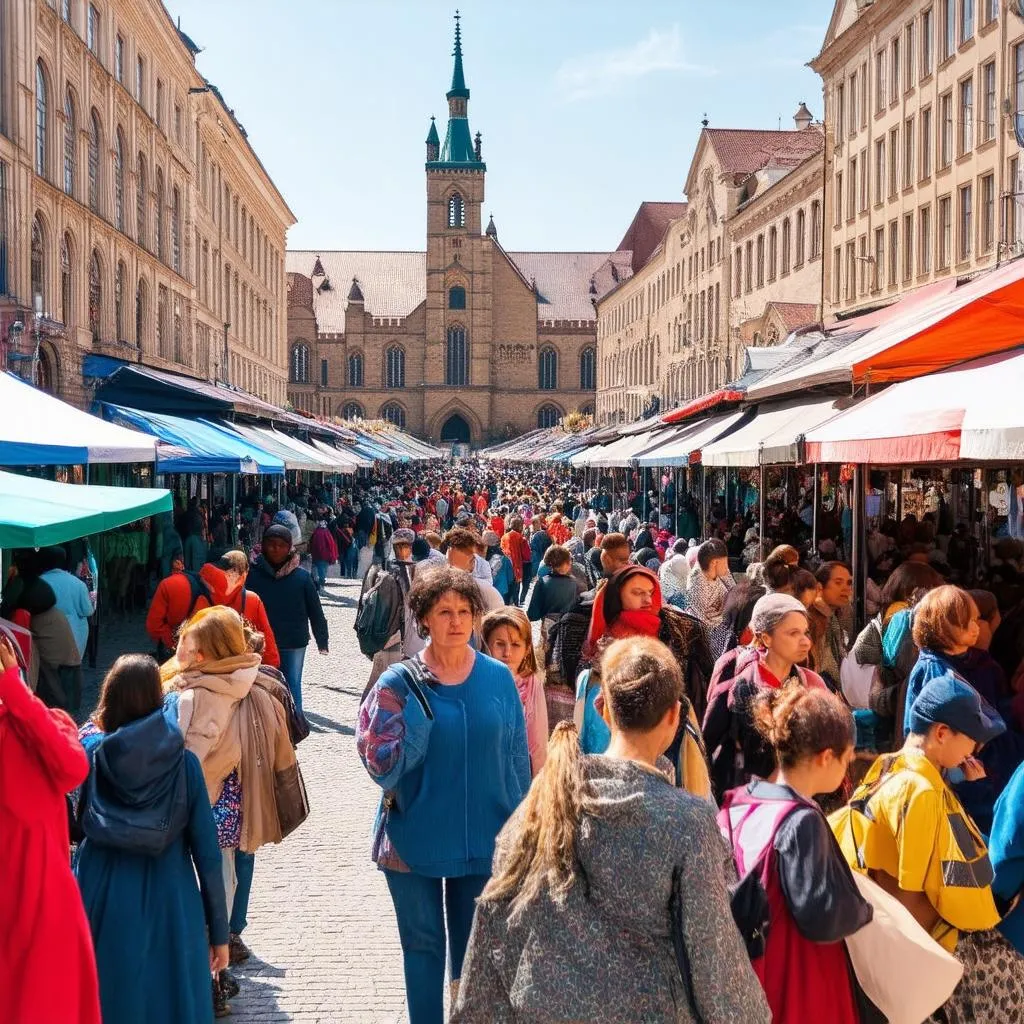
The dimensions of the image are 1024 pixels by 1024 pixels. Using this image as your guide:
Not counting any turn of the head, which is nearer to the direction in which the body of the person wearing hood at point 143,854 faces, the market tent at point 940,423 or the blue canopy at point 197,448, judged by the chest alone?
the blue canopy

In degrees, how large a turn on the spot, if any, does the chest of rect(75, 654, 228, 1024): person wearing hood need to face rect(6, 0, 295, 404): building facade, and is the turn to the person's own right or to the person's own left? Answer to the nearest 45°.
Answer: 0° — they already face it

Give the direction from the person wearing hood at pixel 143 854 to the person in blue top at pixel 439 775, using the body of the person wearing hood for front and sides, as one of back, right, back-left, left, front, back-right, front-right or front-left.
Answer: right

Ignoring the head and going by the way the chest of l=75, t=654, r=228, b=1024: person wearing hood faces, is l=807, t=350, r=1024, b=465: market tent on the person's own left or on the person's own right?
on the person's own right

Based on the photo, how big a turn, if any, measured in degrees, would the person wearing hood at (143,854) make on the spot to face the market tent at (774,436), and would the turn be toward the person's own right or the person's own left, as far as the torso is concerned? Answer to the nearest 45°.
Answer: approximately 45° to the person's own right

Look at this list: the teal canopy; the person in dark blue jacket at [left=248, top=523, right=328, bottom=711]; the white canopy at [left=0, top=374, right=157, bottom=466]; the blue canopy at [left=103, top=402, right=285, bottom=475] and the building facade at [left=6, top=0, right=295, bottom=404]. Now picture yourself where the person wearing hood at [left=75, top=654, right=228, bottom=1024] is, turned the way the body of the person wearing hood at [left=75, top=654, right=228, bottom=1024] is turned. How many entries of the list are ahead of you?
5

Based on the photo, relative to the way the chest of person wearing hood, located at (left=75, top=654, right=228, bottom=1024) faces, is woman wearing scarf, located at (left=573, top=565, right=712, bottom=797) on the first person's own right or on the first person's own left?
on the first person's own right

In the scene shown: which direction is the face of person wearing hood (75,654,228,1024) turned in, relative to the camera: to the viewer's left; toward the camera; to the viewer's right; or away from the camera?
away from the camera

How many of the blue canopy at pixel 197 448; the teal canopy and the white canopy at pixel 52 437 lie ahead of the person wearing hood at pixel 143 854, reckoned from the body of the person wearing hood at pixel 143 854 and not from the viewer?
3

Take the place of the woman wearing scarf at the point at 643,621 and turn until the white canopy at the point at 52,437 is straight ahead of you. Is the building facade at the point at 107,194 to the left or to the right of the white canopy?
right

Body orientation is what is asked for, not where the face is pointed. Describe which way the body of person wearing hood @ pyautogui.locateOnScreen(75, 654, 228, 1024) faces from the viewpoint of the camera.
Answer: away from the camera

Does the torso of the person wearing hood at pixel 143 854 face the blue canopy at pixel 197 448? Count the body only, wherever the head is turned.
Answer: yes

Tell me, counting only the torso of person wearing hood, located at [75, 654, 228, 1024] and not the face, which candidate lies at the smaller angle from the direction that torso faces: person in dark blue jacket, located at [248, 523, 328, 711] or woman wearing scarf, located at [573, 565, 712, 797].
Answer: the person in dark blue jacket

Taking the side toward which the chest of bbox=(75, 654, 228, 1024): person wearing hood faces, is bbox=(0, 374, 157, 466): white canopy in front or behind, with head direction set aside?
in front

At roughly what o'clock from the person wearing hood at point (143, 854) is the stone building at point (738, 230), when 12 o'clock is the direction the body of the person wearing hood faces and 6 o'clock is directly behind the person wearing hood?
The stone building is roughly at 1 o'clock from the person wearing hood.
